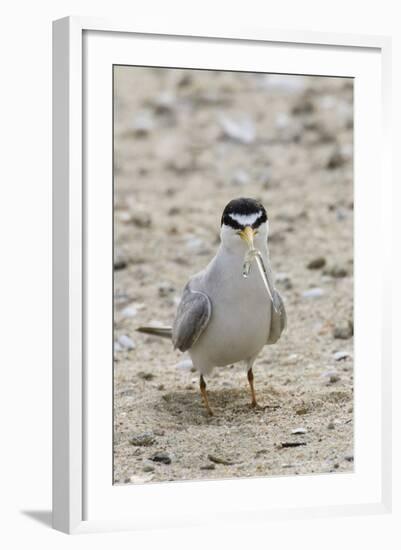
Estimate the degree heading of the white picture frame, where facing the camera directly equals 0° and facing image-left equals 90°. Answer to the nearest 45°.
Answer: approximately 315°
